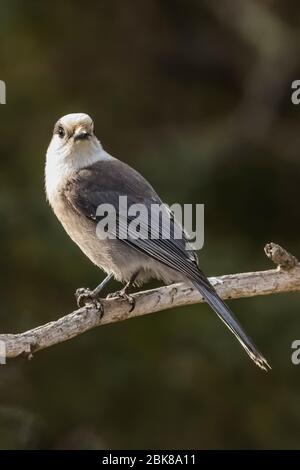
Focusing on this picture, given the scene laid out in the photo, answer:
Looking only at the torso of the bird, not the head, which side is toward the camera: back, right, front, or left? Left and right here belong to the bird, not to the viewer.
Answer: left
